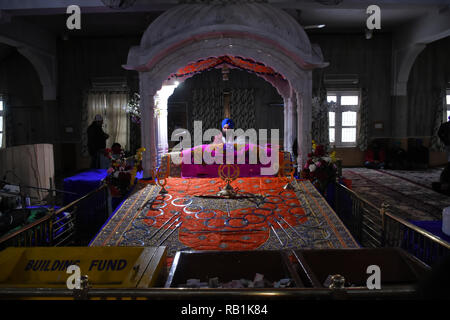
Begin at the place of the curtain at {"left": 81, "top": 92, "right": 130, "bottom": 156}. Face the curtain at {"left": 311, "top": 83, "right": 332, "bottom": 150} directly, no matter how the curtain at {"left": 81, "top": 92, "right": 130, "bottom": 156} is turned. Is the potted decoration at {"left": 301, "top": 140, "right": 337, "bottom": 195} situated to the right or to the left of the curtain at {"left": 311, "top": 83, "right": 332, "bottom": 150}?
right

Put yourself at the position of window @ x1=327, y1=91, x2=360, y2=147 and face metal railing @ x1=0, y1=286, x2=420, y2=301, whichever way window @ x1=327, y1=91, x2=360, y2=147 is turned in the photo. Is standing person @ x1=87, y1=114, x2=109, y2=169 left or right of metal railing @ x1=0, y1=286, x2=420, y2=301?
right

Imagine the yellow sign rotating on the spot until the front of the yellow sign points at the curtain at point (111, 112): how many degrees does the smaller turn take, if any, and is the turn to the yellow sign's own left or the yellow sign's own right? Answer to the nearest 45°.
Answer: approximately 180°

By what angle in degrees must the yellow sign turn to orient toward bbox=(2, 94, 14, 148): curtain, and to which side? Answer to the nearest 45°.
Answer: approximately 180°

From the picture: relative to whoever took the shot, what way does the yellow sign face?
facing the viewer

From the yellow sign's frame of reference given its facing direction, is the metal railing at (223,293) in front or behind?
in front

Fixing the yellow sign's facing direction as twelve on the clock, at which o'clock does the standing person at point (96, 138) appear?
The standing person is roughly at 6 o'clock from the yellow sign.

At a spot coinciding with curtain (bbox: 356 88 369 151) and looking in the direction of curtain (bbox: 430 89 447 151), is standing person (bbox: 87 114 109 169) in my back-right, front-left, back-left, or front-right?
back-right

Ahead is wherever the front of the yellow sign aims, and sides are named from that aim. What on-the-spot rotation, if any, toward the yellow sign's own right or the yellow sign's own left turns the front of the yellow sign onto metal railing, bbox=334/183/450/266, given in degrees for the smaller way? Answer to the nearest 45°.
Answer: approximately 90° to the yellow sign's own left

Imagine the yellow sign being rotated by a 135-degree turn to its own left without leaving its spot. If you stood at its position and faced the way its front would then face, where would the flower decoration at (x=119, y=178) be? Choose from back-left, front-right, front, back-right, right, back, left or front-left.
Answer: front-left

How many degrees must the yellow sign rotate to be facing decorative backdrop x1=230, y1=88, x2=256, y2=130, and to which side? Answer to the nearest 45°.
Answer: approximately 135° to its left

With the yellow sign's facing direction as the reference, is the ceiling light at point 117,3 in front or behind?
behind

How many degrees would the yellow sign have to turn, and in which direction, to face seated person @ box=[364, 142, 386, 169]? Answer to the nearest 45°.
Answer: approximately 135° to its left

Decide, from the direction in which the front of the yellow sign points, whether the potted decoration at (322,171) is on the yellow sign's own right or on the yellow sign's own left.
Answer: on the yellow sign's own left

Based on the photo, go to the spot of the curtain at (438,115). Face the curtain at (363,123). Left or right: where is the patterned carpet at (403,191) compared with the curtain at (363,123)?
left
